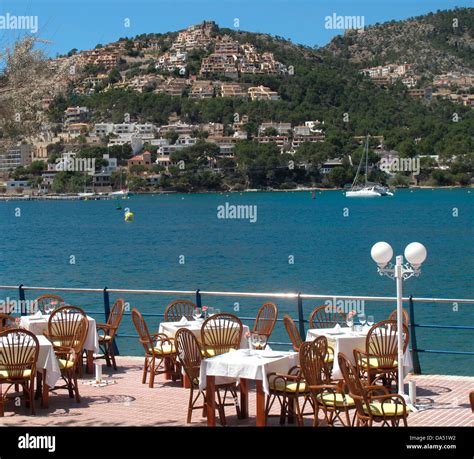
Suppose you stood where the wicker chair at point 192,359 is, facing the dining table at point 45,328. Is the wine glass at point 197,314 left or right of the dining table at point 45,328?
right

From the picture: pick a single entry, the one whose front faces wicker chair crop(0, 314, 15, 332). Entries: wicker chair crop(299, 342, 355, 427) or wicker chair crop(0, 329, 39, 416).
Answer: wicker chair crop(0, 329, 39, 416)

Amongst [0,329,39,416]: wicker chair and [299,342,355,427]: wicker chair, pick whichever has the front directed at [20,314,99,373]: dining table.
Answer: [0,329,39,416]: wicker chair

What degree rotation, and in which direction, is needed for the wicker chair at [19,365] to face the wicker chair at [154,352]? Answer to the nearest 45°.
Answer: approximately 45° to its right

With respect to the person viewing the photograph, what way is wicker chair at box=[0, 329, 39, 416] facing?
facing away from the viewer

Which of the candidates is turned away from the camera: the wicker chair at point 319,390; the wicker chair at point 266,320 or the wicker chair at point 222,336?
the wicker chair at point 222,336

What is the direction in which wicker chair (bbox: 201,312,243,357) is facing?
away from the camera

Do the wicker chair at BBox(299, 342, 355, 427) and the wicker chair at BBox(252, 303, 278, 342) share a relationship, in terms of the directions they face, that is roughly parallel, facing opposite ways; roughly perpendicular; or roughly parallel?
roughly perpendicular

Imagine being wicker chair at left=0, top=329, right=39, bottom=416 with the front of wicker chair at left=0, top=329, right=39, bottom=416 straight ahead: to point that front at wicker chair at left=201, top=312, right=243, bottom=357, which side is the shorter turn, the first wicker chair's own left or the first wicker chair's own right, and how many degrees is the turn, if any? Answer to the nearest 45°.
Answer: approximately 90° to the first wicker chair's own right
